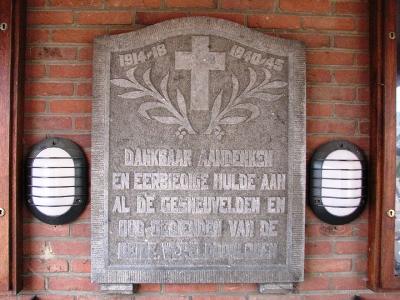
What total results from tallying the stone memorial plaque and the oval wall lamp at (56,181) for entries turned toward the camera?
2

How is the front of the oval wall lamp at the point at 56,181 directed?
toward the camera

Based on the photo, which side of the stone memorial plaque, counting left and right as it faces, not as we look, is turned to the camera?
front

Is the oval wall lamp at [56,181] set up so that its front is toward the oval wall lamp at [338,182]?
no

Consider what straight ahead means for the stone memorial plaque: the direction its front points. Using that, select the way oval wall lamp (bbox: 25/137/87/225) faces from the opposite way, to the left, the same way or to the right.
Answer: the same way
